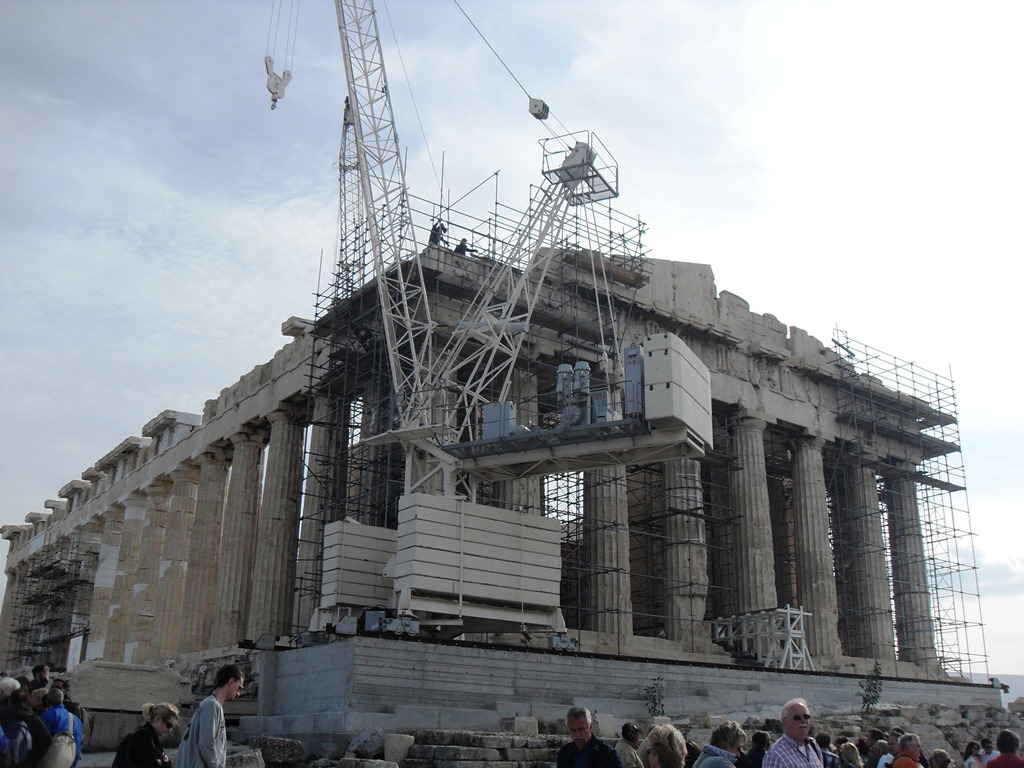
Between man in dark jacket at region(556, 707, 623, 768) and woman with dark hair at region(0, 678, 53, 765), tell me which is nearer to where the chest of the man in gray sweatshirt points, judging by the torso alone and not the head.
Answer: the man in dark jacket

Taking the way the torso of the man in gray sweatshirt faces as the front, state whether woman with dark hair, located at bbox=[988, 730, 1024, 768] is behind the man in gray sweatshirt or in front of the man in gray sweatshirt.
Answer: in front

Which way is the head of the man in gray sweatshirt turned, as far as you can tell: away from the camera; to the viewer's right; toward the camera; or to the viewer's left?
to the viewer's right

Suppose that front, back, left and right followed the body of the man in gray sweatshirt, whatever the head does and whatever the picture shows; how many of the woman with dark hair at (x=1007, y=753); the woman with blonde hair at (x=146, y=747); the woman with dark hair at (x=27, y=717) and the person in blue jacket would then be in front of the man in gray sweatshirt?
1

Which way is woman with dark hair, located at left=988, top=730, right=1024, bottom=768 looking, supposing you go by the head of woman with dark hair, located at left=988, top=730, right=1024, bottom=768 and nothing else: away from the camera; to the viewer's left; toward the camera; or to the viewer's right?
away from the camera

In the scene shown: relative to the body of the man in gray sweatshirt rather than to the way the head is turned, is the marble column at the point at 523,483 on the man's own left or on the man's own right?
on the man's own left

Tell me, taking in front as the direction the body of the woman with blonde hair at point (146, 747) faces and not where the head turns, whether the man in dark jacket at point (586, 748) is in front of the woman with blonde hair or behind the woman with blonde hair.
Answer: in front

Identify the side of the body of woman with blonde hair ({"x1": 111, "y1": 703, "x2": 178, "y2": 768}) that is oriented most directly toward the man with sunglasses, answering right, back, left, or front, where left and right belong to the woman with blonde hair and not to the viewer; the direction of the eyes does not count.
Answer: front

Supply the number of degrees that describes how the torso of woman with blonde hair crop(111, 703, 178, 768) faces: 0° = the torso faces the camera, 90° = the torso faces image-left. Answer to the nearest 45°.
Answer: approximately 270°

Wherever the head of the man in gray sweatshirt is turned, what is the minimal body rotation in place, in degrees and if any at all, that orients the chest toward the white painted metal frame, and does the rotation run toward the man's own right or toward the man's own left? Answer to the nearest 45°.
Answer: approximately 45° to the man's own left

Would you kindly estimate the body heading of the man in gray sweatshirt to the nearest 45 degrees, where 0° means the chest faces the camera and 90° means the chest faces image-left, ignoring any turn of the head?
approximately 270°

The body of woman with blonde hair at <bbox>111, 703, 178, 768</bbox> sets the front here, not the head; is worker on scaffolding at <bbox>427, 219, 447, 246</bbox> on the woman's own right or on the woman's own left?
on the woman's own left
